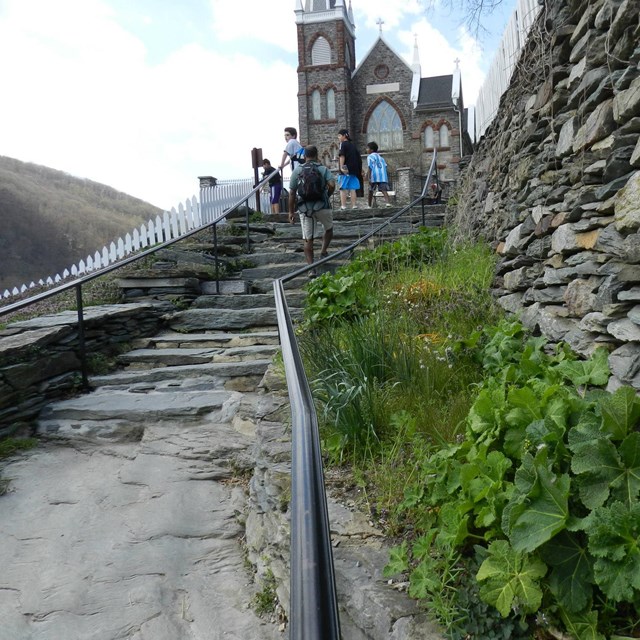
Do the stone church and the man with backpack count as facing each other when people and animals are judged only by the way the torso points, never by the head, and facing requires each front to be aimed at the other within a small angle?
yes

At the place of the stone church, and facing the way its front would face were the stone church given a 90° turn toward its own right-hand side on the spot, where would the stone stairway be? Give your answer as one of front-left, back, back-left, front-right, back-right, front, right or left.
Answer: left

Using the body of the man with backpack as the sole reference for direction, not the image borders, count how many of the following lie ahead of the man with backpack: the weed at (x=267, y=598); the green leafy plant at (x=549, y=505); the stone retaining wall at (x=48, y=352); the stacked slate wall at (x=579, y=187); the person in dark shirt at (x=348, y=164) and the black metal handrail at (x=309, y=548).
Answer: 1

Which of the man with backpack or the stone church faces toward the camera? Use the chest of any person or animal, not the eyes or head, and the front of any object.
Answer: the stone church

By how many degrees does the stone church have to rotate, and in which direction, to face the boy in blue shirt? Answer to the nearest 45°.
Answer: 0° — it already faces them

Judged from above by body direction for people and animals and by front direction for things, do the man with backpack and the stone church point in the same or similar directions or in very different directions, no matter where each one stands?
very different directions

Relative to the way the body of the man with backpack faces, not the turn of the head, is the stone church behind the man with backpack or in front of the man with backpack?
in front

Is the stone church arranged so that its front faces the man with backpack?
yes

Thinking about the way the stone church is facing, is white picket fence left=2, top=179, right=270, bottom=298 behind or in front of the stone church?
in front

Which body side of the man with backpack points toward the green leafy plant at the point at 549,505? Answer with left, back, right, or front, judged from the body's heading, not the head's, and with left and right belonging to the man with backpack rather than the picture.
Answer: back

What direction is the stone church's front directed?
toward the camera

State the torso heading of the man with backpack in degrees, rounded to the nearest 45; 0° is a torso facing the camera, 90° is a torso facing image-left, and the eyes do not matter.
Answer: approximately 180°

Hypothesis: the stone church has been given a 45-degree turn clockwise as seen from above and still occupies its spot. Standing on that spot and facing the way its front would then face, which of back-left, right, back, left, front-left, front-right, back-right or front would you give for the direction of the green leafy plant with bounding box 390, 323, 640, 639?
front-left
